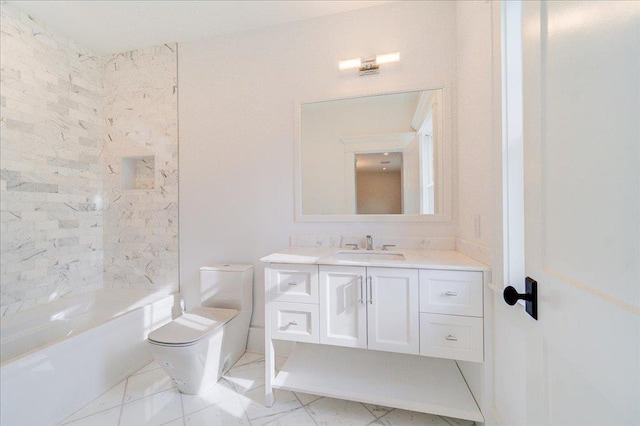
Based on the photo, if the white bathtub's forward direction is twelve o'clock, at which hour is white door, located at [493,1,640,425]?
The white door is roughly at 1 o'clock from the white bathtub.

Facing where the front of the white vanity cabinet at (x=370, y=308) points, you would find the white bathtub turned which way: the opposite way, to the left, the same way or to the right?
to the left

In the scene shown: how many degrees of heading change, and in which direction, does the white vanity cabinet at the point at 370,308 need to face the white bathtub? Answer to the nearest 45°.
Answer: approximately 90° to its right

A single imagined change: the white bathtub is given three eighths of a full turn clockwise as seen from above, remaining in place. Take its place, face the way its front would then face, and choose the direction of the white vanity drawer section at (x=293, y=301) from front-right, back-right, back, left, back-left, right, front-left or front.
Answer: back-left

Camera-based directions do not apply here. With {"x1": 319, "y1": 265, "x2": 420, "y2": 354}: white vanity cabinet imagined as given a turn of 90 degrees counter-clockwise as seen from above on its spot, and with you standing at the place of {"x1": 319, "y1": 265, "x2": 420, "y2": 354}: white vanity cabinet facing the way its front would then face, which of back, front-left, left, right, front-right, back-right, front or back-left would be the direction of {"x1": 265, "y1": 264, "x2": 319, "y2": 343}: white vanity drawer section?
back

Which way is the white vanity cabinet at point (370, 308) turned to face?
toward the camera

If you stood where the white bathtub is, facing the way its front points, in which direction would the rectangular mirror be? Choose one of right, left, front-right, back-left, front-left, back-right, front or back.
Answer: front

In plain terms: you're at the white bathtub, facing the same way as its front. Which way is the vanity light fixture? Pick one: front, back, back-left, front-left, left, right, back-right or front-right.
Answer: front

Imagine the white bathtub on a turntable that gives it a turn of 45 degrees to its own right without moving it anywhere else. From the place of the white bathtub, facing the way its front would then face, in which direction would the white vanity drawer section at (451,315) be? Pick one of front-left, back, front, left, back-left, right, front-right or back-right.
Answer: front-left

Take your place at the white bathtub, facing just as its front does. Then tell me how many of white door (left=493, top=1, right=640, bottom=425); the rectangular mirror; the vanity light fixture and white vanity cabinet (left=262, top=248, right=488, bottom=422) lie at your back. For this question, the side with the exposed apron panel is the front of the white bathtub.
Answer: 0

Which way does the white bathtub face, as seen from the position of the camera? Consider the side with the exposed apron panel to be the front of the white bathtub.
facing the viewer and to the right of the viewer

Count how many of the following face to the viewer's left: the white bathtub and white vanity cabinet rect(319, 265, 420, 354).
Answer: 0

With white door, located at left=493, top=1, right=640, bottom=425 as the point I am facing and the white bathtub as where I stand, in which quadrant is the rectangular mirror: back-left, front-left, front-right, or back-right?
front-left
